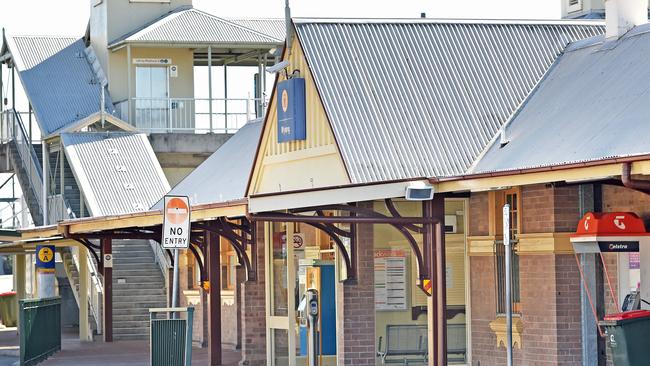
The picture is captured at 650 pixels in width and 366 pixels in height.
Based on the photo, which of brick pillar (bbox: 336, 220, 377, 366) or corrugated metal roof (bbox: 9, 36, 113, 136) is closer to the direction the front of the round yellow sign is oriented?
the brick pillar

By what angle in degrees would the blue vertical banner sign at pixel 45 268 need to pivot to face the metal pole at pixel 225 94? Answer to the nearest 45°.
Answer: approximately 135° to its left

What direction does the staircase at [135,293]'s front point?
toward the camera

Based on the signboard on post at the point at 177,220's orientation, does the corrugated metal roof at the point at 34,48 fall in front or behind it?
behind

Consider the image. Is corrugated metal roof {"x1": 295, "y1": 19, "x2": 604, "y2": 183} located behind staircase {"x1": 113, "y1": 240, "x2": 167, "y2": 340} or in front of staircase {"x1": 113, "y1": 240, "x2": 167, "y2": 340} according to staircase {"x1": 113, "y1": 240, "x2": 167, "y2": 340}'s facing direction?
in front

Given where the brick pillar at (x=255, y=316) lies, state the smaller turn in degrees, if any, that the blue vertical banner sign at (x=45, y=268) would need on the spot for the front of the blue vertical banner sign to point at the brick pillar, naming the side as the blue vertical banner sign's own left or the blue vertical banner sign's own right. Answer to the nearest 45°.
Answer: approximately 45° to the blue vertical banner sign's own left

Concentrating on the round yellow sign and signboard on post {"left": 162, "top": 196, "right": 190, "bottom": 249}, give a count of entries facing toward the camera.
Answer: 2

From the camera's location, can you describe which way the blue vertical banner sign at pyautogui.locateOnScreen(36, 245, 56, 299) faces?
facing the viewer

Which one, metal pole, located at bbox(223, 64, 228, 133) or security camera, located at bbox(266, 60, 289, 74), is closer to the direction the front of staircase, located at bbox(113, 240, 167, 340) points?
the security camera

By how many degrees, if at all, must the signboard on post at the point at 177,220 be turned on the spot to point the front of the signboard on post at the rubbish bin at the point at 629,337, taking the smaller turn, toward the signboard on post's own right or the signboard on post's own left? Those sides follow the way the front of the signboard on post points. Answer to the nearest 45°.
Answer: approximately 45° to the signboard on post's own left

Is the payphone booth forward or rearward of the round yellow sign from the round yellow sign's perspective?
forward

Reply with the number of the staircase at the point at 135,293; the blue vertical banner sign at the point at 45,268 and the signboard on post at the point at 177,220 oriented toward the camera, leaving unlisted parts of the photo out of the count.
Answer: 3

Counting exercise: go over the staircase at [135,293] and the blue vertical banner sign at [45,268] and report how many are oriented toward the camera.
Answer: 2

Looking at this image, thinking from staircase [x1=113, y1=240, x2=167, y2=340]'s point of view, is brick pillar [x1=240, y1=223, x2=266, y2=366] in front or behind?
in front
